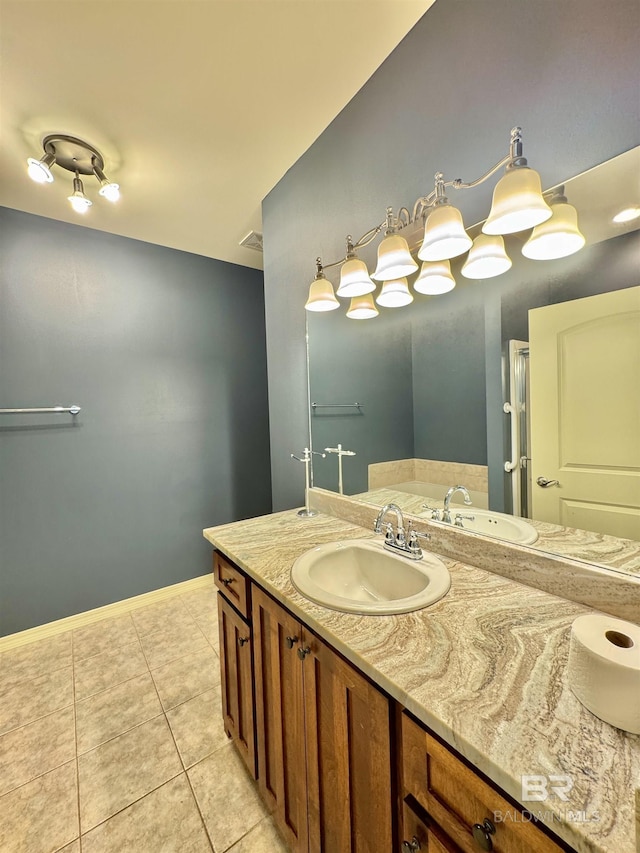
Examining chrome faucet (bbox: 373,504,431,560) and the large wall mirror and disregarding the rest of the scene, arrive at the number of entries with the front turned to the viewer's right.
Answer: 0

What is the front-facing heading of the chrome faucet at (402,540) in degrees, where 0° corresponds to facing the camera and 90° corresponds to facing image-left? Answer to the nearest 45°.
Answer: approximately 45°

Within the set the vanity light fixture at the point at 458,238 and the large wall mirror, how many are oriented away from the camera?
0

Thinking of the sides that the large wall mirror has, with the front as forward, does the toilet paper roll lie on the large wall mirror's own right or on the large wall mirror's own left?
on the large wall mirror's own left

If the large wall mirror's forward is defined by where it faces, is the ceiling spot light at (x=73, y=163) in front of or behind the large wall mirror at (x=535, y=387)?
in front

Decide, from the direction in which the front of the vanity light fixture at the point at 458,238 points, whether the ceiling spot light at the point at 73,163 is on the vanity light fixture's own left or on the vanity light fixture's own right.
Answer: on the vanity light fixture's own right

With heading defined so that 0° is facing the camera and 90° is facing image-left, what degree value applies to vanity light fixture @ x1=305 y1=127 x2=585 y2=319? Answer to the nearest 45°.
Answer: approximately 45°
